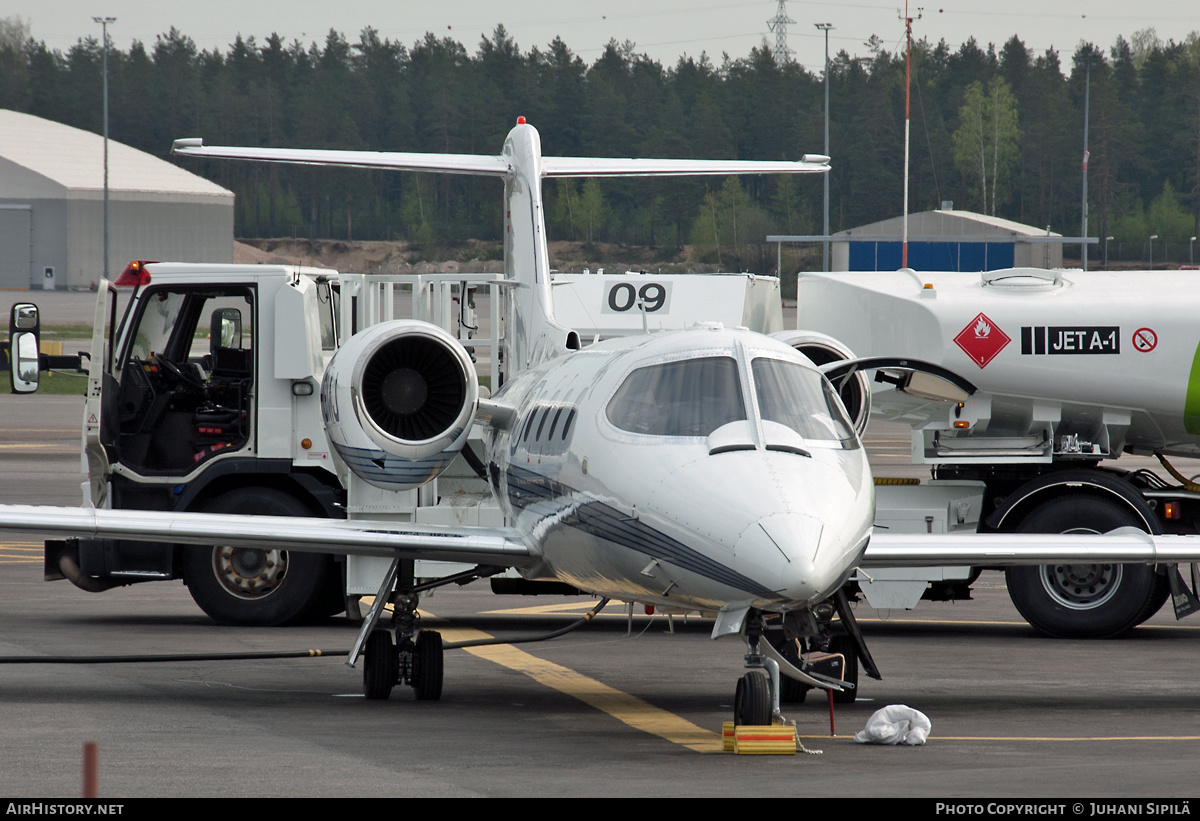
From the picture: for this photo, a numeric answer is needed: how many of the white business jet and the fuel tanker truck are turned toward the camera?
1

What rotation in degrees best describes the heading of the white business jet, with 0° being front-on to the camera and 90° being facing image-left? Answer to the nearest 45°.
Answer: approximately 0°

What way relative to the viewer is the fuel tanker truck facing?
to the viewer's left

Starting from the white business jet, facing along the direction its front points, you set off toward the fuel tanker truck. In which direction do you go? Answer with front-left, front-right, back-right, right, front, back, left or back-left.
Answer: back-left

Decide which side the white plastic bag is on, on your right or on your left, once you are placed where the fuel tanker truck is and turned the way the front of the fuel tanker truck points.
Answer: on your left

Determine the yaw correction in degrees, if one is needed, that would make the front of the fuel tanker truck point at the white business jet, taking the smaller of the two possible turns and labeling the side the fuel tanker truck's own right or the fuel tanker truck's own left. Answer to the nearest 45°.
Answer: approximately 45° to the fuel tanker truck's own left

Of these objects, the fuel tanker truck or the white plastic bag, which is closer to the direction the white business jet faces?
the white plastic bag
